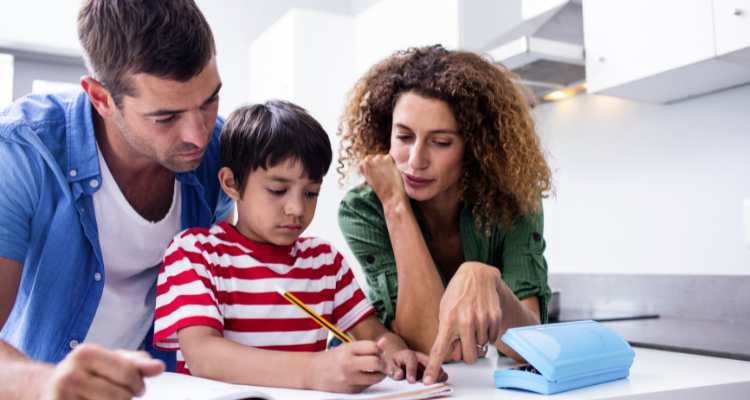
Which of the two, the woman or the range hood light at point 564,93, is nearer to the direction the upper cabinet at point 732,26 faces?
the woman

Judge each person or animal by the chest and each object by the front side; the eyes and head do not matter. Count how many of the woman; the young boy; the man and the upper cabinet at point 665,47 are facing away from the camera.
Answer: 0

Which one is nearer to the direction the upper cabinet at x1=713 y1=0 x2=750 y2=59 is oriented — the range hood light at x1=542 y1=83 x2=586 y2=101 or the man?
the man

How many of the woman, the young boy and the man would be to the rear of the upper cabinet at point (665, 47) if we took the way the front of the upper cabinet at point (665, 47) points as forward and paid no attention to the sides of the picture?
0

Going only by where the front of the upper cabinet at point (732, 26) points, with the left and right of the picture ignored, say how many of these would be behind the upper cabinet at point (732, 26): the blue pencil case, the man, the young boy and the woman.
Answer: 0

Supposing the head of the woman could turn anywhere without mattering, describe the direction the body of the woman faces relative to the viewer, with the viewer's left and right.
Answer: facing the viewer

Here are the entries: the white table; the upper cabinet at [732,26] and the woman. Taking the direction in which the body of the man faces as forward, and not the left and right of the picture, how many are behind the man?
0

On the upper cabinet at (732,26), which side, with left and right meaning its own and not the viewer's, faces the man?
front

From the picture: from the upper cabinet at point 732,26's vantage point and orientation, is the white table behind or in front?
in front

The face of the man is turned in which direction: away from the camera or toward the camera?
toward the camera

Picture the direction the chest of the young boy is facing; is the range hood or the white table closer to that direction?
the white table

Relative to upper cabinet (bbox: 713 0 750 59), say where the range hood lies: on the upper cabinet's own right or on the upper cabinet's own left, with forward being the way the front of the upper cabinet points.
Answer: on the upper cabinet's own right

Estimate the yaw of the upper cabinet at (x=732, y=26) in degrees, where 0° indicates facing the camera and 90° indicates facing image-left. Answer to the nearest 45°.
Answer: approximately 45°

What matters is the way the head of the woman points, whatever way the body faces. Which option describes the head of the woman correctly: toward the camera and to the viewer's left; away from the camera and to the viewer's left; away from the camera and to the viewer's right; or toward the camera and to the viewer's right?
toward the camera and to the viewer's left

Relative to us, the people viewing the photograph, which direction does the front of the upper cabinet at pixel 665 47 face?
facing the viewer and to the left of the viewer

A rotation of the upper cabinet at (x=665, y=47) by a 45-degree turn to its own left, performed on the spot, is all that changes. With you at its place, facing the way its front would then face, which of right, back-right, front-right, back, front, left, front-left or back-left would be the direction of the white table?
front

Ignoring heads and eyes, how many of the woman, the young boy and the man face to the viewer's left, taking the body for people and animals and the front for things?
0

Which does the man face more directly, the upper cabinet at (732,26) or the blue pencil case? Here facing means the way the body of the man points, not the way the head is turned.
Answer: the blue pencil case
